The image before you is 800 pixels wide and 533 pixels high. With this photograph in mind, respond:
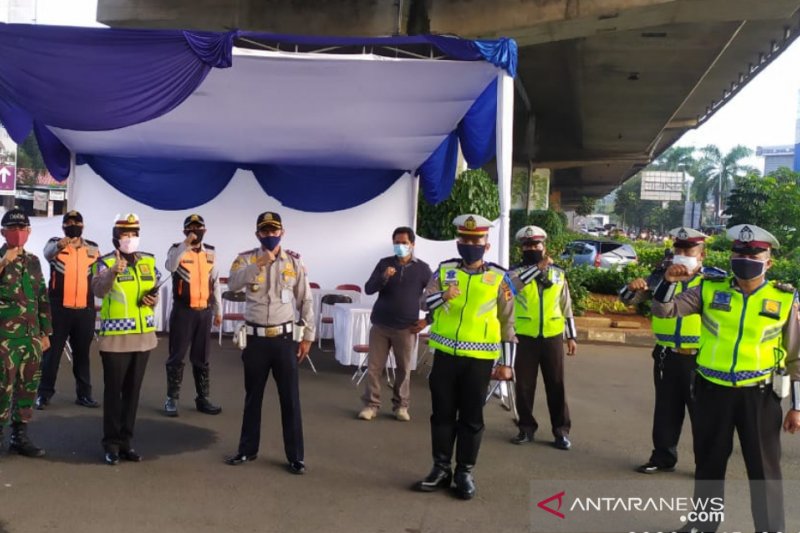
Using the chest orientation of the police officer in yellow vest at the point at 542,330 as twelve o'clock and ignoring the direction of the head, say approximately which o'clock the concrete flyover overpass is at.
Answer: The concrete flyover overpass is roughly at 6 o'clock from the police officer in yellow vest.

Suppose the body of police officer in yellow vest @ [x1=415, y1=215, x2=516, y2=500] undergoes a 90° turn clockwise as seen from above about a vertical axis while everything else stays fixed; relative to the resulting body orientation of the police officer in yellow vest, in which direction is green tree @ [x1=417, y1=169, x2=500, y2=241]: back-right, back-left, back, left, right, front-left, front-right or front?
right

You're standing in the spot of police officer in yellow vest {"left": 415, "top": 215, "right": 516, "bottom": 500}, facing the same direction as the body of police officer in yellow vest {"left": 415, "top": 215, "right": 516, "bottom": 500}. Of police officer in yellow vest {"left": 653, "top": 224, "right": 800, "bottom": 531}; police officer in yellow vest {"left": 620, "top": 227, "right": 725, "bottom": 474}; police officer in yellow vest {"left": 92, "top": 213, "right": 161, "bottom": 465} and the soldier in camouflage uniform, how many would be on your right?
2

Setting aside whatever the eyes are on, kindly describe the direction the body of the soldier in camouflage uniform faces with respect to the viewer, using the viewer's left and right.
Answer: facing the viewer

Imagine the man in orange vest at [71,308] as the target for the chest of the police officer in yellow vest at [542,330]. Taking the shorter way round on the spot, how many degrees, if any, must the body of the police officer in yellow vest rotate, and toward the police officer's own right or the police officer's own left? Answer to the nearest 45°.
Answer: approximately 90° to the police officer's own right

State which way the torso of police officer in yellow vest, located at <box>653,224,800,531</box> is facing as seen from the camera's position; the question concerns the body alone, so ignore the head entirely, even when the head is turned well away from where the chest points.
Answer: toward the camera

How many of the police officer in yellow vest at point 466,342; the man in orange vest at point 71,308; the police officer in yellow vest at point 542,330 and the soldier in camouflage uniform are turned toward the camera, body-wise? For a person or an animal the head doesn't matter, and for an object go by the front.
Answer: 4

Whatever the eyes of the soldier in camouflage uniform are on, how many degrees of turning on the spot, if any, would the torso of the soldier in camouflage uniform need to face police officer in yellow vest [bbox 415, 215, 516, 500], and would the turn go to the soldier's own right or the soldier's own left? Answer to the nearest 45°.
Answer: approximately 45° to the soldier's own left

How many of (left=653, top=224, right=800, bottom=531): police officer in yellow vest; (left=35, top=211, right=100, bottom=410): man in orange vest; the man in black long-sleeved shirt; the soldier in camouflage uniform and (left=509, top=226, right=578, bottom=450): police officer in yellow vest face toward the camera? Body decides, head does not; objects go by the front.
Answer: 5

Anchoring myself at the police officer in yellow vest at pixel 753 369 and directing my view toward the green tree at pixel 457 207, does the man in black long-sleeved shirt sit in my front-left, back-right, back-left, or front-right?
front-left

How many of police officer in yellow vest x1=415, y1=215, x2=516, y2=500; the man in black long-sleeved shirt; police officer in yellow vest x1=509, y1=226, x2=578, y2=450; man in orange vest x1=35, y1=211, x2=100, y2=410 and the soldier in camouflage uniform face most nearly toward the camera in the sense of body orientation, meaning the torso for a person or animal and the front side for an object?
5

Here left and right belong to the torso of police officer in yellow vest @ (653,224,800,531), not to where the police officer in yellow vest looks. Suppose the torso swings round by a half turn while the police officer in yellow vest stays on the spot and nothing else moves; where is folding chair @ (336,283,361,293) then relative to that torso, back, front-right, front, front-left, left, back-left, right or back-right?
front-left

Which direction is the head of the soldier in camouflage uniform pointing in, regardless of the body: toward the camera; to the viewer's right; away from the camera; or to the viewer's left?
toward the camera

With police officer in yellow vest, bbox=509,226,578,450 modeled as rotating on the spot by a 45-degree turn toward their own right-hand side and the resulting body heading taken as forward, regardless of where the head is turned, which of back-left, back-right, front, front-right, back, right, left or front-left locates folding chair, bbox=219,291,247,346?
right

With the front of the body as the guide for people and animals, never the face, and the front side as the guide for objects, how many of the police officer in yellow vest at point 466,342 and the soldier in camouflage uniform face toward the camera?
2

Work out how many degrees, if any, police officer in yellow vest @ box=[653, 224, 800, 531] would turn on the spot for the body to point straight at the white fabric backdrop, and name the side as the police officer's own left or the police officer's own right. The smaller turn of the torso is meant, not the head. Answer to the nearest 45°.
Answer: approximately 135° to the police officer's own right
